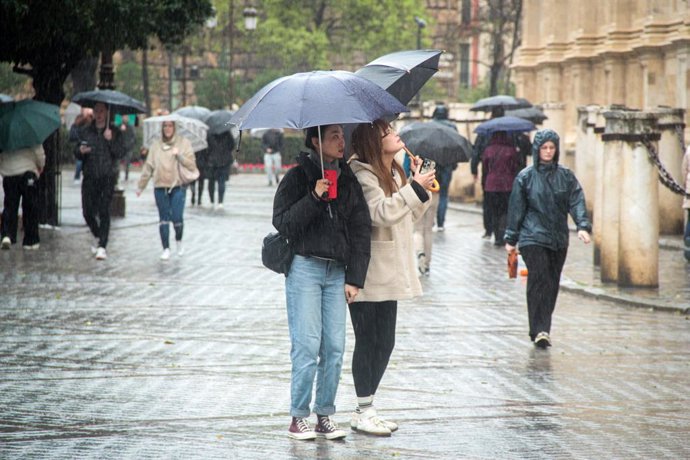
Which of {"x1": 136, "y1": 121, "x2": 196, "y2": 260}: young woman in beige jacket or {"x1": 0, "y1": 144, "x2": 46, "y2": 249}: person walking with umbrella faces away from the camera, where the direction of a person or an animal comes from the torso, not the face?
the person walking with umbrella

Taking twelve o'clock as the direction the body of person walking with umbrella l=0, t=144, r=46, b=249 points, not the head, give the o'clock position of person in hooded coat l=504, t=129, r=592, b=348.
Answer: The person in hooded coat is roughly at 5 o'clock from the person walking with umbrella.

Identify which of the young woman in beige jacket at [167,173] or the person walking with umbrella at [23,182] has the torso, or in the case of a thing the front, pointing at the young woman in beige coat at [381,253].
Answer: the young woman in beige jacket at [167,173]

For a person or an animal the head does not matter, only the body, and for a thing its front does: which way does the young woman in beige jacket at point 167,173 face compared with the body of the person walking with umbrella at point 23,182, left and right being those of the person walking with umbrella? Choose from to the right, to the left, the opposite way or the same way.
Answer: the opposite way

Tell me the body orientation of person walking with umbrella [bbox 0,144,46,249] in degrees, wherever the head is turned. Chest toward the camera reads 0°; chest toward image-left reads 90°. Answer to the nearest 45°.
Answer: approximately 180°

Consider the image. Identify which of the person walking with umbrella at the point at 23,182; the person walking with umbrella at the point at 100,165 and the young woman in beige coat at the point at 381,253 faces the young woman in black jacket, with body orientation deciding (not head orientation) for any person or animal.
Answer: the person walking with umbrella at the point at 100,165
